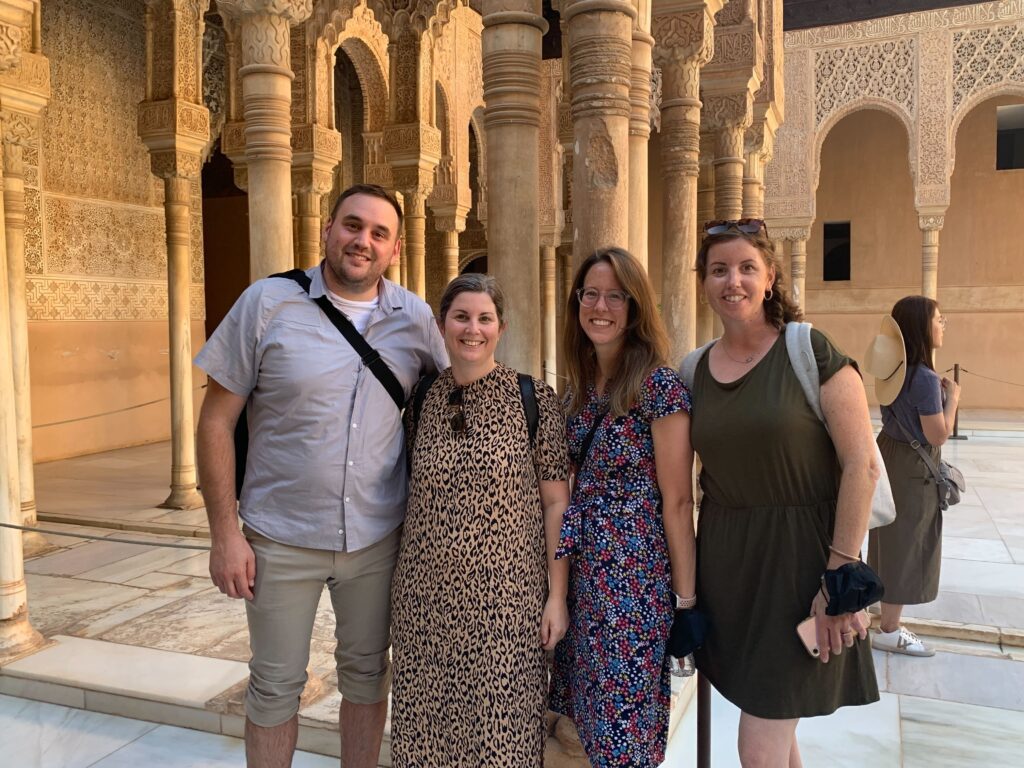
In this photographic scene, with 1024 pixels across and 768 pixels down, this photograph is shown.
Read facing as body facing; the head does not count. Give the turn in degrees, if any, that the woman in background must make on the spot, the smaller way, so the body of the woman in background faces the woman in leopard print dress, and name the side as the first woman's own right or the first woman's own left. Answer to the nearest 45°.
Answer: approximately 90° to the first woman's own right

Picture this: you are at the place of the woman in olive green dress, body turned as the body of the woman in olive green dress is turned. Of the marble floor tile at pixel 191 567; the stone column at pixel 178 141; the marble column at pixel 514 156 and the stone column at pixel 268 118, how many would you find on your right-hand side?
4

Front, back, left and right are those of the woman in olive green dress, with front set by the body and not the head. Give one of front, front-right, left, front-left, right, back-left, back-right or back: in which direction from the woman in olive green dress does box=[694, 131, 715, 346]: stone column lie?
back-right

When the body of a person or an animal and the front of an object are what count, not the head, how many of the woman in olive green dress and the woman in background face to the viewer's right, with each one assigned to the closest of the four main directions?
1

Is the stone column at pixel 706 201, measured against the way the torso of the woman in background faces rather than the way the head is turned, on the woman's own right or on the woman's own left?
on the woman's own left

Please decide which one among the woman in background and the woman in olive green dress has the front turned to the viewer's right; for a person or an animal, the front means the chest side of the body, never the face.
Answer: the woman in background

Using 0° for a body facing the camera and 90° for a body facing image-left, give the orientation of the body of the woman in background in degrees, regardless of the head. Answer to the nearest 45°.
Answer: approximately 270°
